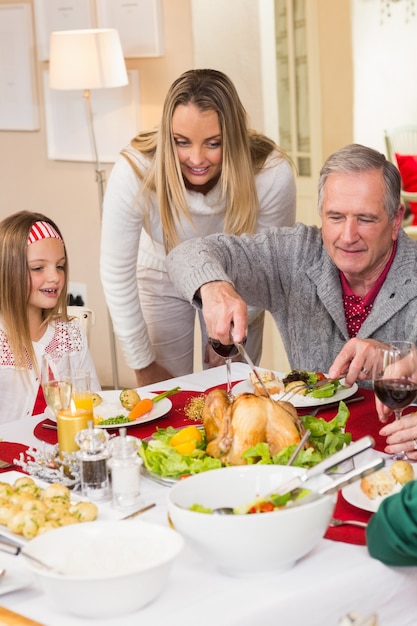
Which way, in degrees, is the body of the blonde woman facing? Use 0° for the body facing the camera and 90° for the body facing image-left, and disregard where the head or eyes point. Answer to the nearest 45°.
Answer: approximately 0°

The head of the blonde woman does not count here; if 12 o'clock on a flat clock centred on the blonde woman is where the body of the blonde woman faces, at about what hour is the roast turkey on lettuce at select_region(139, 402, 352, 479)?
The roast turkey on lettuce is roughly at 12 o'clock from the blonde woman.

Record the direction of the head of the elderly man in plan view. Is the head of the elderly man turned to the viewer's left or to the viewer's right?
to the viewer's left

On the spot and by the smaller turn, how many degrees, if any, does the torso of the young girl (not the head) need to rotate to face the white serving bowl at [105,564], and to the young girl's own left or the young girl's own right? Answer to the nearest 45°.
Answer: approximately 45° to the young girl's own right

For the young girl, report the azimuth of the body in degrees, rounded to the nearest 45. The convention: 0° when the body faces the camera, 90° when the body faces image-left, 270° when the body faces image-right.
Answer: approximately 315°
